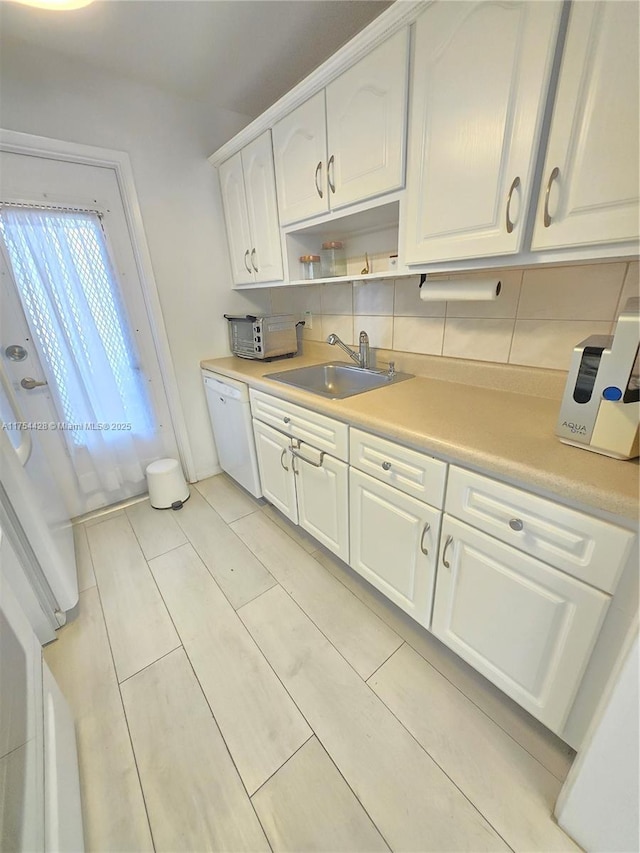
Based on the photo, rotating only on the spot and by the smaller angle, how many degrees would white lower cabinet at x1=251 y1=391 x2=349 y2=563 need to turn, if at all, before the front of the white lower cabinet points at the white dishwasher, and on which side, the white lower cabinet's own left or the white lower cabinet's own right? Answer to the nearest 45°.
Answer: approximately 90° to the white lower cabinet's own right

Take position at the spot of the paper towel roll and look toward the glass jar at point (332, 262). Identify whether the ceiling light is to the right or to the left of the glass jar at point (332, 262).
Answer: left

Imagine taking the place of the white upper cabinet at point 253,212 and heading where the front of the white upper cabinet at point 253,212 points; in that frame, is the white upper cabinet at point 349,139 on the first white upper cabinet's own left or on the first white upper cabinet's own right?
on the first white upper cabinet's own left

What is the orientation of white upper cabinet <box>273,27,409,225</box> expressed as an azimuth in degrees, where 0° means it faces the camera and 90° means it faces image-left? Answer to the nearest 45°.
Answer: approximately 45°

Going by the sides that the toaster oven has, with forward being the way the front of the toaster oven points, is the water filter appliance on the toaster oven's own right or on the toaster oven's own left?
on the toaster oven's own left

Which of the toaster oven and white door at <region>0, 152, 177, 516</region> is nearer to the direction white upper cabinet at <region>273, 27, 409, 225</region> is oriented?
the white door

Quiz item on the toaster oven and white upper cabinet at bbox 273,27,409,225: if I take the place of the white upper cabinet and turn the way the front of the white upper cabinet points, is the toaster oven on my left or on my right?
on my right

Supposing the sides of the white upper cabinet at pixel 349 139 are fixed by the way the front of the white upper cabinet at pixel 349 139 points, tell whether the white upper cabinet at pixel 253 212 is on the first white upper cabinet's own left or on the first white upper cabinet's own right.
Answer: on the first white upper cabinet's own right

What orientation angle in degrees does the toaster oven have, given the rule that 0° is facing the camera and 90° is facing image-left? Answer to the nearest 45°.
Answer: approximately 45°

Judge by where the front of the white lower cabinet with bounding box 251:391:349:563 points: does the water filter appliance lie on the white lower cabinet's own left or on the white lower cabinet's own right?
on the white lower cabinet's own left
